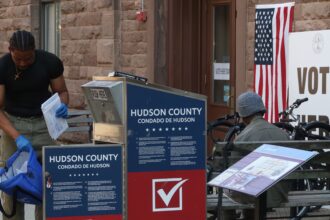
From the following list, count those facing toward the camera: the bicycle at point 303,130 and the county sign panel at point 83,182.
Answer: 1

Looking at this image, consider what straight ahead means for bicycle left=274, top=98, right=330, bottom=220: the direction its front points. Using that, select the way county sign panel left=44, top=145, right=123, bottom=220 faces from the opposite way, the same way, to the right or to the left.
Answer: to the left

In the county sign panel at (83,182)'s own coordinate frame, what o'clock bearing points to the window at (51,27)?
The window is roughly at 6 o'clock from the county sign panel.

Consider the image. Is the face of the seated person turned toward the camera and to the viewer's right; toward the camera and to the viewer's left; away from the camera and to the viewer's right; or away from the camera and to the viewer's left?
away from the camera and to the viewer's left

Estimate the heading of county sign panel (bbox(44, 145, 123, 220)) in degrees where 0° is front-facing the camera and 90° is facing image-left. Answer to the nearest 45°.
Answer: approximately 0°

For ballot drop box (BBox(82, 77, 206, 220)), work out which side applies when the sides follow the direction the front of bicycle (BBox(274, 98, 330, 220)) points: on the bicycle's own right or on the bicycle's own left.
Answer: on the bicycle's own left

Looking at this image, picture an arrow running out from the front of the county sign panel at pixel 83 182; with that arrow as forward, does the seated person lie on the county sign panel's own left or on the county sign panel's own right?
on the county sign panel's own left

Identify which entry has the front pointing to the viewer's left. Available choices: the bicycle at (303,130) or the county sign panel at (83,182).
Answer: the bicycle

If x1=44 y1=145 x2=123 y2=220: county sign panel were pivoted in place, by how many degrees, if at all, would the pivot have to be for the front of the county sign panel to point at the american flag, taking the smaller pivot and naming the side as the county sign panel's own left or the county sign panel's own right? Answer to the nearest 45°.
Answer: approximately 135° to the county sign panel's own left

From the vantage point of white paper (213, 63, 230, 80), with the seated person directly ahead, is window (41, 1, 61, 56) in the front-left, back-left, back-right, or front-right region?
back-right

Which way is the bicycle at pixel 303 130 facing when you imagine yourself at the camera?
facing to the left of the viewer
